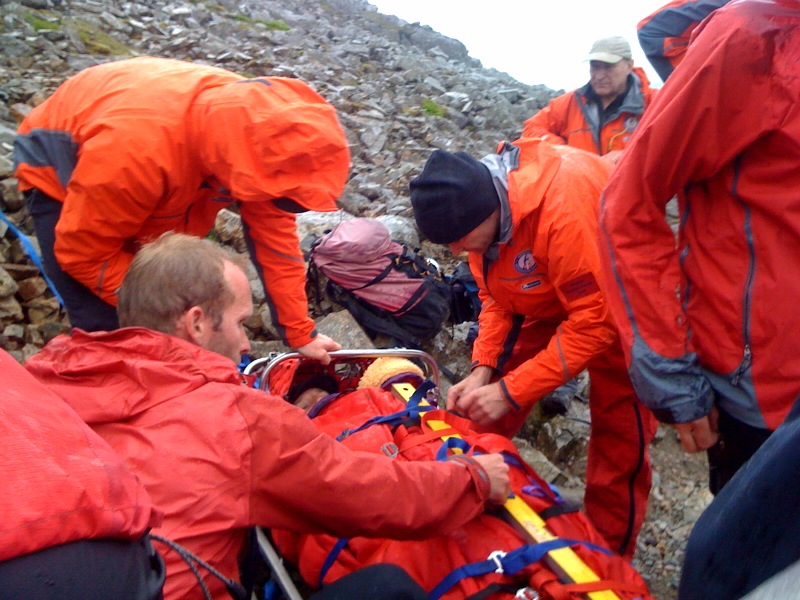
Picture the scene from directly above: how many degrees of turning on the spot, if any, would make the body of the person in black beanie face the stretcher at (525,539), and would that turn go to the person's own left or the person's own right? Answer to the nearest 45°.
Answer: approximately 45° to the person's own left

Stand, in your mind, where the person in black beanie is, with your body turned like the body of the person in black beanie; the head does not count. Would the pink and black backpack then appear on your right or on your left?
on your right

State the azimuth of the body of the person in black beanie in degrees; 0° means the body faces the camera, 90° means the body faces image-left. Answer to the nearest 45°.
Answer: approximately 45°

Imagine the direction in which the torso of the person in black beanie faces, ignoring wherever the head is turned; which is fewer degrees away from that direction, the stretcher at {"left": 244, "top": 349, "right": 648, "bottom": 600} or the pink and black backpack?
the stretcher

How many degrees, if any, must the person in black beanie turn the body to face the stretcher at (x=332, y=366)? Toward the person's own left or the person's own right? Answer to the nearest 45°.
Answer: approximately 45° to the person's own right

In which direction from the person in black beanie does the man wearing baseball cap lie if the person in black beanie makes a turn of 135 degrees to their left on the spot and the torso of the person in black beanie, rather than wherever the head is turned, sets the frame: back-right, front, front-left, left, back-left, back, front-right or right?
left
